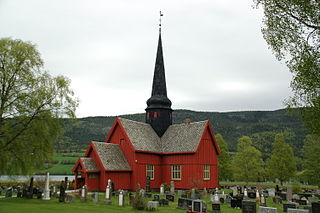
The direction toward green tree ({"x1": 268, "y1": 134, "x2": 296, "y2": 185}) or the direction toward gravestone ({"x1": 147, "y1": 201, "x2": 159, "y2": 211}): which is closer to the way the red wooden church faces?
the gravestone

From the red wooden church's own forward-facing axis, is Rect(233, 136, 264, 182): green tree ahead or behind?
behind

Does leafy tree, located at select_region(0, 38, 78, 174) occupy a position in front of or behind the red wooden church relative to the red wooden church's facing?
in front

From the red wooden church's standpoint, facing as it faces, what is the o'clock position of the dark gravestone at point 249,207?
The dark gravestone is roughly at 10 o'clock from the red wooden church.

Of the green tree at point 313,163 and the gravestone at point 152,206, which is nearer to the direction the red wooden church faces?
the gravestone
